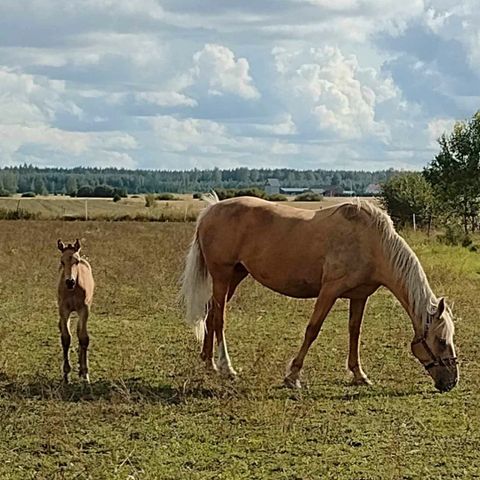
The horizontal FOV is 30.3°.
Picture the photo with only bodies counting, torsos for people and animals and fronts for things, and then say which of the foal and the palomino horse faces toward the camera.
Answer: the foal

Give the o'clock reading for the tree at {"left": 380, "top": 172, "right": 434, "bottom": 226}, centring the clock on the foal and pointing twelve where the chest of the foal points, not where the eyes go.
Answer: The tree is roughly at 7 o'clock from the foal.

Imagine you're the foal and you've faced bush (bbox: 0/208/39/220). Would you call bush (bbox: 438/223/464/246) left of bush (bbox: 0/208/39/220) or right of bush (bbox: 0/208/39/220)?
right

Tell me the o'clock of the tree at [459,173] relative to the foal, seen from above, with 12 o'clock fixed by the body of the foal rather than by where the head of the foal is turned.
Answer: The tree is roughly at 7 o'clock from the foal.

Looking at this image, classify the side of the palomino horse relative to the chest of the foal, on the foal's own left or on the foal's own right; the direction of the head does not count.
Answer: on the foal's own left

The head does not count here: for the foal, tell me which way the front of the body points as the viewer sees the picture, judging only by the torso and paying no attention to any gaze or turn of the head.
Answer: toward the camera

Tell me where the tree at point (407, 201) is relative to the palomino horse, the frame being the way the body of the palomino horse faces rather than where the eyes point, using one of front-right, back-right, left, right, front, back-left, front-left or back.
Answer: left

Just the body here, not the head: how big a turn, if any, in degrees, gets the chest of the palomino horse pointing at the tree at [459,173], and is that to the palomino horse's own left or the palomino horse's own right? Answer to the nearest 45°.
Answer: approximately 90° to the palomino horse's own left

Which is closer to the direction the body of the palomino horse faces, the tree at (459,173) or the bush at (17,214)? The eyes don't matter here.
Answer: the tree

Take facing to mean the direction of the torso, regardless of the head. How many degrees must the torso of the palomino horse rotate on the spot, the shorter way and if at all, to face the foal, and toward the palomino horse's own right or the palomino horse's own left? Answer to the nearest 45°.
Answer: approximately 180°

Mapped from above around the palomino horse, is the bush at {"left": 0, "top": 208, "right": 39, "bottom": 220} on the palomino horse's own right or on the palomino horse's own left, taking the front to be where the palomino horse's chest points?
on the palomino horse's own left

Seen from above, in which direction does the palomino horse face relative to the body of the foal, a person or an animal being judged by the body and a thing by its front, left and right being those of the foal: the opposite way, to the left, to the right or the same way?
to the left

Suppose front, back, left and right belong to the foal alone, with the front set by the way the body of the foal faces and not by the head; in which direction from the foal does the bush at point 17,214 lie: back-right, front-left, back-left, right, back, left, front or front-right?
back

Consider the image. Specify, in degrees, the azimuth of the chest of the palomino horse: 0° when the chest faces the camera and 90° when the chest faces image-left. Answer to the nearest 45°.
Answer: approximately 270°

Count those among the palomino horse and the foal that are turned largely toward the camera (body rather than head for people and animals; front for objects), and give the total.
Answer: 1

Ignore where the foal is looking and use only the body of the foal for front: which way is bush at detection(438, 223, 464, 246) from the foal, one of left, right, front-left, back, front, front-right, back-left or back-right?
back-left

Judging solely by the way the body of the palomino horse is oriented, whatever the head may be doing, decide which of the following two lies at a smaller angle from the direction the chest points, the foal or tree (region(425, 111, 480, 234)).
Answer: the tree
